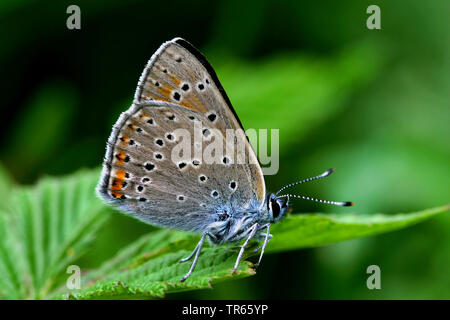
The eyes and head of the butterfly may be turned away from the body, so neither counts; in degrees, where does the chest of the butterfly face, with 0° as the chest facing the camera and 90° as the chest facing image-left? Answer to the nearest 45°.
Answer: approximately 270°

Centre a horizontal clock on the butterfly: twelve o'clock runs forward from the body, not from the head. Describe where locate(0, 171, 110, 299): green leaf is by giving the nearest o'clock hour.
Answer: The green leaf is roughly at 7 o'clock from the butterfly.
